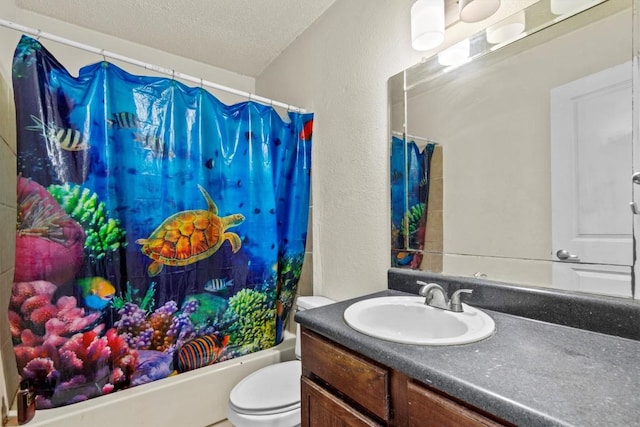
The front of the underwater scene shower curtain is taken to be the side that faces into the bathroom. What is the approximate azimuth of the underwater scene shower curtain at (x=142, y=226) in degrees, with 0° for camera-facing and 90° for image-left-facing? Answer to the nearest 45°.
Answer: approximately 315°

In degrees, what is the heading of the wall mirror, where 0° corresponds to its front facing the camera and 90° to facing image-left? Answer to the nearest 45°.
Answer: approximately 45°

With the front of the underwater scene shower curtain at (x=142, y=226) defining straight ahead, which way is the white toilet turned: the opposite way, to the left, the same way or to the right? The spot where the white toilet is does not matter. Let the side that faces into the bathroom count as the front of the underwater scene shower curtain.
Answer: to the right

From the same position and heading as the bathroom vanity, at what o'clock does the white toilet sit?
The white toilet is roughly at 2 o'clock from the bathroom vanity.

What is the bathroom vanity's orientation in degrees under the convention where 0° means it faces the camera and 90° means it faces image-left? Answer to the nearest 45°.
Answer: approximately 45°
